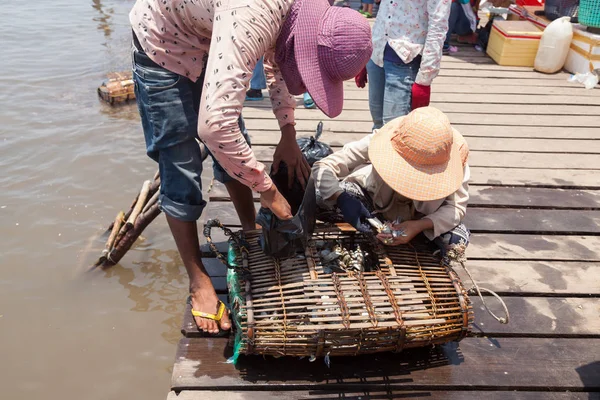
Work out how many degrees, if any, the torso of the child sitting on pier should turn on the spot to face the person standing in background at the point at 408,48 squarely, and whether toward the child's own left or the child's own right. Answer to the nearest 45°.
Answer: approximately 135° to the child's own right

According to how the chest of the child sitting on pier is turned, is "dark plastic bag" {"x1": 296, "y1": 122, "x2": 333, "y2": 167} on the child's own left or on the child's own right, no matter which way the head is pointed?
on the child's own right

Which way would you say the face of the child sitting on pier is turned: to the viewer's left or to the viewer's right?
to the viewer's left

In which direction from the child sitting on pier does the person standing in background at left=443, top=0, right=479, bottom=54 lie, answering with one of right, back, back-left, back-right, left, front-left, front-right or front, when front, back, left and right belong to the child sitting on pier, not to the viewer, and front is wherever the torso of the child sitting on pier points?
back-right

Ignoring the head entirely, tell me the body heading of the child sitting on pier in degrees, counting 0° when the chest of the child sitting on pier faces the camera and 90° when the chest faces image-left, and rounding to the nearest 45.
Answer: approximately 45°
